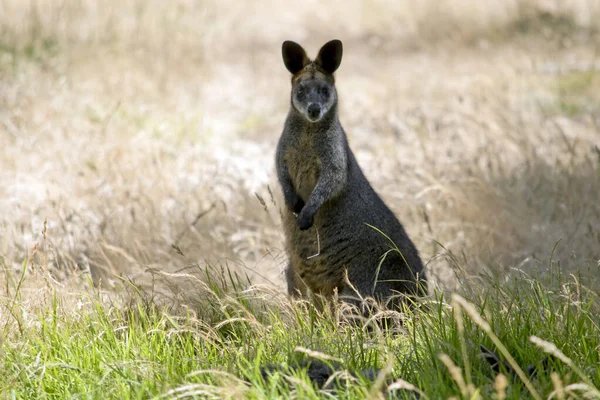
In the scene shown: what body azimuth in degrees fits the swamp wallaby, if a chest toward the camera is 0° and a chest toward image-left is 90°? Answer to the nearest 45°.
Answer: approximately 45°
